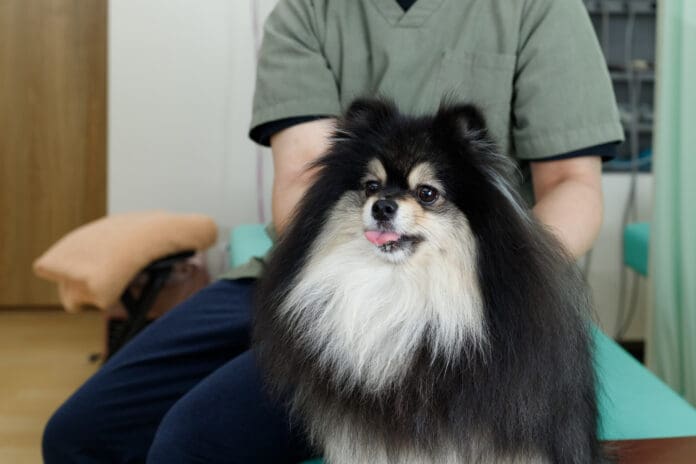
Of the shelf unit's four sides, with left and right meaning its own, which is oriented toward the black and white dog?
front

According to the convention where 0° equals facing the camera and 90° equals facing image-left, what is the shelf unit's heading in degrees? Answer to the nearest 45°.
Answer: approximately 0°

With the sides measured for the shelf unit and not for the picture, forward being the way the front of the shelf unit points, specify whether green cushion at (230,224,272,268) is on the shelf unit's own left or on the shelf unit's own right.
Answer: on the shelf unit's own right
